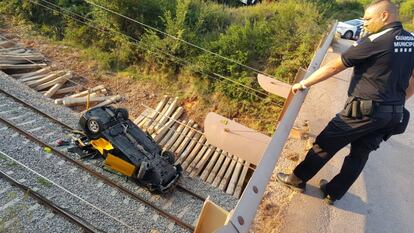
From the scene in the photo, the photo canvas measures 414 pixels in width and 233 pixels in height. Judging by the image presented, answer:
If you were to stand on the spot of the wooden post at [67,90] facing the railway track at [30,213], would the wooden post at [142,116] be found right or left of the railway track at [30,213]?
left

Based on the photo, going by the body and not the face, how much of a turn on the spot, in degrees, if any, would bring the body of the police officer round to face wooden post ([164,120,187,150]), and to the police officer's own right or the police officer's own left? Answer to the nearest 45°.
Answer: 0° — they already face it

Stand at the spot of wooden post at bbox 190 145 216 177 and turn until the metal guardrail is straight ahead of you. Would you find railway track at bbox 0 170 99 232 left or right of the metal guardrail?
right

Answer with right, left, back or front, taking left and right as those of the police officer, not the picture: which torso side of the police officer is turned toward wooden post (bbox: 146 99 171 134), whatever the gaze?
front

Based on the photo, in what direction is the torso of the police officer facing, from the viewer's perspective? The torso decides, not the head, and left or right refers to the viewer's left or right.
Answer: facing away from the viewer and to the left of the viewer

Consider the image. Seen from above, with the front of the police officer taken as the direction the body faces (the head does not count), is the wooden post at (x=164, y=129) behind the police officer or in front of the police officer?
in front

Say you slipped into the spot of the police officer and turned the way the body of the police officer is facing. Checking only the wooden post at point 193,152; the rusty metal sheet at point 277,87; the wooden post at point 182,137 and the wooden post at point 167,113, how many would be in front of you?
4

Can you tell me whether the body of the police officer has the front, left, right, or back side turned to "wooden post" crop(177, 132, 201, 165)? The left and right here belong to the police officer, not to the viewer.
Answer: front

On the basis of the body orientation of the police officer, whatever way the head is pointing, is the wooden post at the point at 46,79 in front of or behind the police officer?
in front

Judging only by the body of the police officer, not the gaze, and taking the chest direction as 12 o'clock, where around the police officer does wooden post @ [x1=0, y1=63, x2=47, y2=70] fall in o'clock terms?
The wooden post is roughly at 11 o'clock from the police officer.

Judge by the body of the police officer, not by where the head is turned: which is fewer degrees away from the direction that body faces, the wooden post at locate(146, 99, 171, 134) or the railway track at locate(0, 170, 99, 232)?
the wooden post
